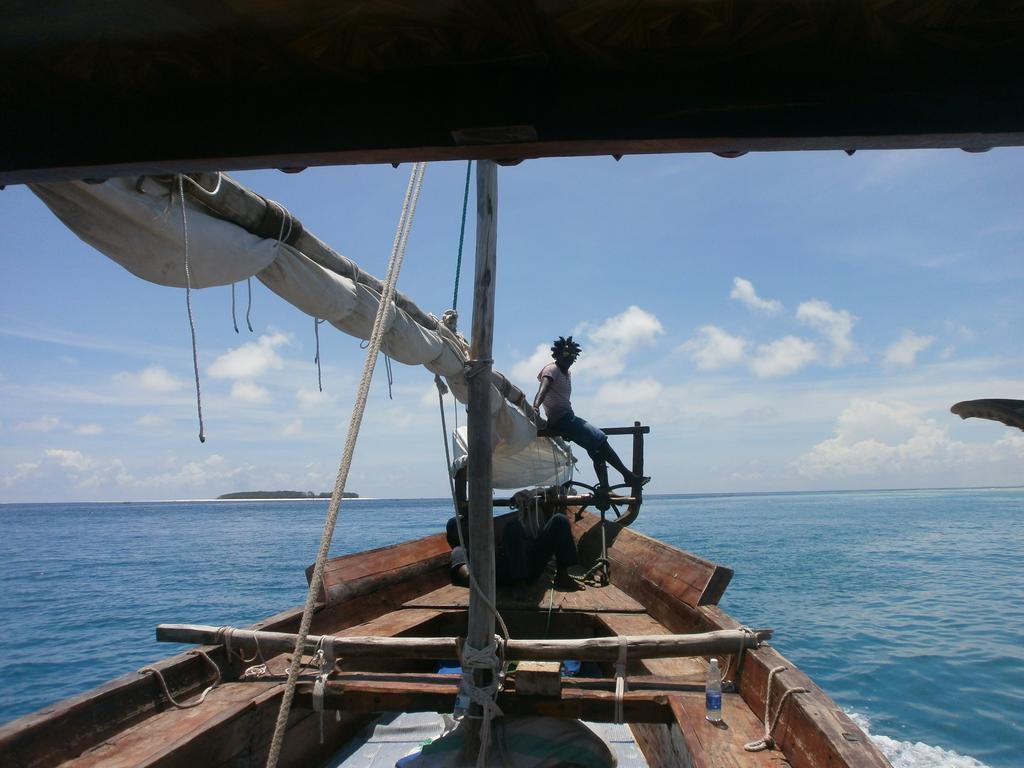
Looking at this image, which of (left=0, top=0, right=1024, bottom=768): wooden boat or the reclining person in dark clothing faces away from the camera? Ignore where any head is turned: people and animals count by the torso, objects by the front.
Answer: the wooden boat

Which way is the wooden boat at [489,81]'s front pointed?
away from the camera

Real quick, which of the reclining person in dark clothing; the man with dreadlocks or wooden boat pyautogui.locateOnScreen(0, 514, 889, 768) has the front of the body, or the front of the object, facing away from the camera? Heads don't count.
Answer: the wooden boat

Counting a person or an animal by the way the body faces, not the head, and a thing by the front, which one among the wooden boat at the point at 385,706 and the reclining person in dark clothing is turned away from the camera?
the wooden boat

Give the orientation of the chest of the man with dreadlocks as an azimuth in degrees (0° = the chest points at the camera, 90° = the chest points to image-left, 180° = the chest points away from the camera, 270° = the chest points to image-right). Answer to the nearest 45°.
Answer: approximately 270°

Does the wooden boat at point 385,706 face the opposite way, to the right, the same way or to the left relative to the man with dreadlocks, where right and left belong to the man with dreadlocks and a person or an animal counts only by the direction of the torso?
to the left

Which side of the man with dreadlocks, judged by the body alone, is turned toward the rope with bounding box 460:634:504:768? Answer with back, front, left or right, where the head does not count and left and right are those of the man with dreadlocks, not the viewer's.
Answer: right

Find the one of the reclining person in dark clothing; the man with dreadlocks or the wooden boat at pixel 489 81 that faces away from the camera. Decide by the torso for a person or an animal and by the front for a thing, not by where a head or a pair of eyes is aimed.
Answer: the wooden boat
